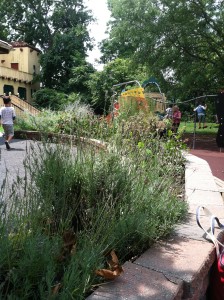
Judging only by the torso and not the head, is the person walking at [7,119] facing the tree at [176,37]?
no

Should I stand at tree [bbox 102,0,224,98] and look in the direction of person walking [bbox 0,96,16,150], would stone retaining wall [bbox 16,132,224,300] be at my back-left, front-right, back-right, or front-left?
front-left

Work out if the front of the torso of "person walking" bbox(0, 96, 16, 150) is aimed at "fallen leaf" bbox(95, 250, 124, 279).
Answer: no

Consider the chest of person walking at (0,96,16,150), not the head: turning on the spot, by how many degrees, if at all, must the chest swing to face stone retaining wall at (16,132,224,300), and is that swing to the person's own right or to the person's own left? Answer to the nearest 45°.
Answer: approximately 180°
